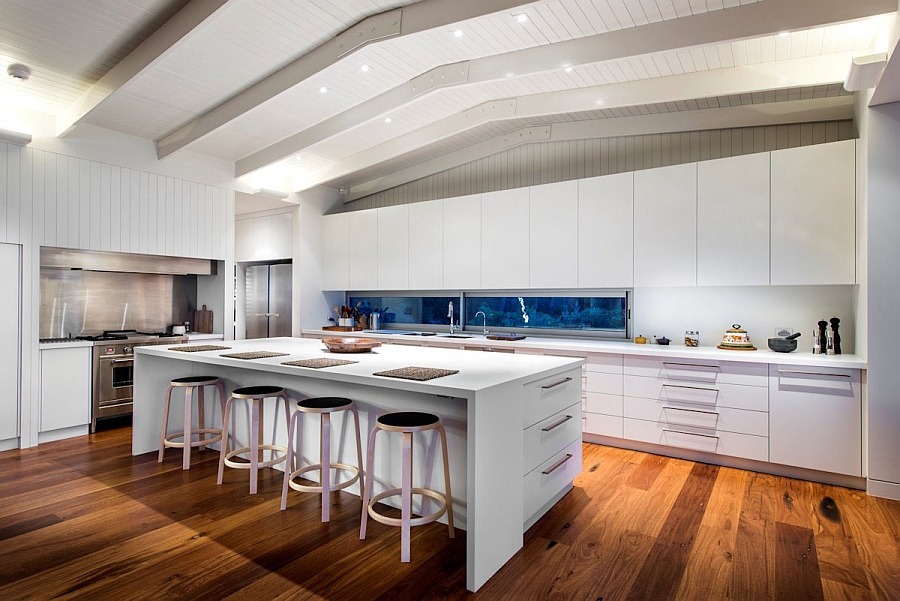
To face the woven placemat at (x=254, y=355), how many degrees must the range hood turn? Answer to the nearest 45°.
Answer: approximately 45° to its right

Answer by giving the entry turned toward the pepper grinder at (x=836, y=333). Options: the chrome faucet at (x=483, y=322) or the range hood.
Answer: the range hood

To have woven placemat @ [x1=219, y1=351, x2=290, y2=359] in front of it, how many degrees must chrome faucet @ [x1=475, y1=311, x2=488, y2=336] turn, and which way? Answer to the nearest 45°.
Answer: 0° — it already faces it

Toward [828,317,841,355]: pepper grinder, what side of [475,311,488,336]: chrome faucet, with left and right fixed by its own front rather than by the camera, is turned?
left

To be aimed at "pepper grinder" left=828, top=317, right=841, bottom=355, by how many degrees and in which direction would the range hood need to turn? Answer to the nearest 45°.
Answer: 0° — it already faces it

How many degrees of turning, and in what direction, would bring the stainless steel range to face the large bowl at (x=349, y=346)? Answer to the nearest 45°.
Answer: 0° — it already faces it

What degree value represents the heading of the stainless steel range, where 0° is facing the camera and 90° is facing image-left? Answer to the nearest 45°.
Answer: approximately 315°

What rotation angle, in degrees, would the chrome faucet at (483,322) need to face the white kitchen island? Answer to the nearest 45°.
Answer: approximately 45° to its left

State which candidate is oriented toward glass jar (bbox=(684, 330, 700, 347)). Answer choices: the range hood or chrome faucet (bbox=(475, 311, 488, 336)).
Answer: the range hood

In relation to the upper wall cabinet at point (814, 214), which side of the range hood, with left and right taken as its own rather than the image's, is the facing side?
front

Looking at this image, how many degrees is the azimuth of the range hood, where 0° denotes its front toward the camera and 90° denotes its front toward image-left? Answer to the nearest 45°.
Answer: approximately 315°

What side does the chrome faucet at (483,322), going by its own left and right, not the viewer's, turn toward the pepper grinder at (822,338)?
left

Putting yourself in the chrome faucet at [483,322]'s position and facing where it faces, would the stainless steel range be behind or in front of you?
in front

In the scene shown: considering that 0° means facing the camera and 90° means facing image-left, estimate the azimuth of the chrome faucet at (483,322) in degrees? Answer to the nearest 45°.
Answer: approximately 45°

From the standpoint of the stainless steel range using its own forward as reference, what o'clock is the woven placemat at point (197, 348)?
The woven placemat is roughly at 1 o'clock from the stainless steel range.

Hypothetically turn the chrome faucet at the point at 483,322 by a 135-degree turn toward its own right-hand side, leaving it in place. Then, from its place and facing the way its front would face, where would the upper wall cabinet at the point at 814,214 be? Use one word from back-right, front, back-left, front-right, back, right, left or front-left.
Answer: back-right

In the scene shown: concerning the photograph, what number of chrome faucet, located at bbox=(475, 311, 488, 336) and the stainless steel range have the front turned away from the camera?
0

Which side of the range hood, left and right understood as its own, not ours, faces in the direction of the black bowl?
front

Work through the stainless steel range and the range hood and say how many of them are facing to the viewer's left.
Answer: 0

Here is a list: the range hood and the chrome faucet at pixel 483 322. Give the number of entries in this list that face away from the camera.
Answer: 0
